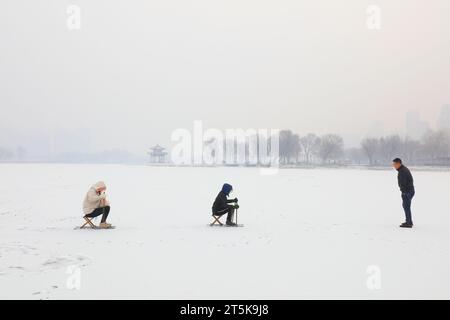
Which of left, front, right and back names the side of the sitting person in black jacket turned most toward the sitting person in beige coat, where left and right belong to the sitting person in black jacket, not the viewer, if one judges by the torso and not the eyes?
back

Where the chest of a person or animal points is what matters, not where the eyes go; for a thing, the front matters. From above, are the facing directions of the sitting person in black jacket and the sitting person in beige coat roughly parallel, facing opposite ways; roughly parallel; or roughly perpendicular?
roughly parallel

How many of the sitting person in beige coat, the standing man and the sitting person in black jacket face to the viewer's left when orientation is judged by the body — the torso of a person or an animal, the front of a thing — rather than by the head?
1

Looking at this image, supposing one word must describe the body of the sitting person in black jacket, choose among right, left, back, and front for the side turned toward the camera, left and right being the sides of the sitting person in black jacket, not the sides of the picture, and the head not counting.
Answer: right

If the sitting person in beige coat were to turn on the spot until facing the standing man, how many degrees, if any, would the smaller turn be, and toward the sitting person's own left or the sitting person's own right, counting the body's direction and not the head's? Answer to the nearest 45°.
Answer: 0° — they already face them

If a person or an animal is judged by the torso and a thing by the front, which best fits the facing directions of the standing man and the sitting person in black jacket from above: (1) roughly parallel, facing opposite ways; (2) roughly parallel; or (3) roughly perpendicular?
roughly parallel, facing opposite ways

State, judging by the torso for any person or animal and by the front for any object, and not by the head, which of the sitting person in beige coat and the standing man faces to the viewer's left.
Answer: the standing man

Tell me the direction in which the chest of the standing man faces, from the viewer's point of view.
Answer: to the viewer's left

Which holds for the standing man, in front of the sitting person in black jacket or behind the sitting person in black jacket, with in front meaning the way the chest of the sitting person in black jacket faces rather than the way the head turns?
in front

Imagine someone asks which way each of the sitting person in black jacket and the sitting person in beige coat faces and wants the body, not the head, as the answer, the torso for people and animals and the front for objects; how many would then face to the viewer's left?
0

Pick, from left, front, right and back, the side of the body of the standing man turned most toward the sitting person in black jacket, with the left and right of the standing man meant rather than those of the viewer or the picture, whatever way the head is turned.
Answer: front

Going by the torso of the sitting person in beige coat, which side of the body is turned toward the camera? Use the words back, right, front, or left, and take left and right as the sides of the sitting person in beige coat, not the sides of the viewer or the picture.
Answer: right

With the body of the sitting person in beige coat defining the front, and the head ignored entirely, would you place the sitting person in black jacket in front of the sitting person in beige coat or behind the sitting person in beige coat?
in front
